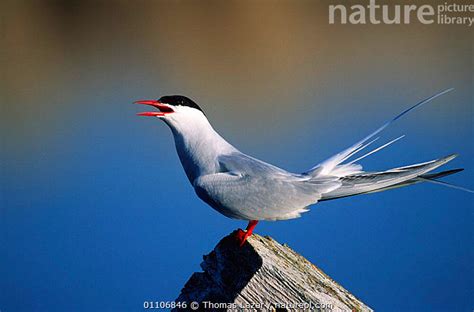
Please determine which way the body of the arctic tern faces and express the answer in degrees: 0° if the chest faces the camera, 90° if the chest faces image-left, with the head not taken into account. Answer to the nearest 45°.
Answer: approximately 90°
